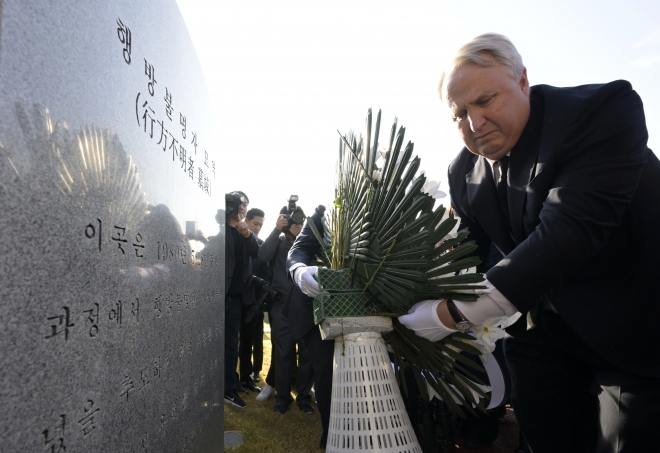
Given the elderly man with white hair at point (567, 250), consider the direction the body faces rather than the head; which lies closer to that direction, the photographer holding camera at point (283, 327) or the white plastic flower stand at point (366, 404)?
the white plastic flower stand

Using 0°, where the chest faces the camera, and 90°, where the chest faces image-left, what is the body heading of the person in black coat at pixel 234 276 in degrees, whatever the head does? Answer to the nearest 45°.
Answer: approximately 315°

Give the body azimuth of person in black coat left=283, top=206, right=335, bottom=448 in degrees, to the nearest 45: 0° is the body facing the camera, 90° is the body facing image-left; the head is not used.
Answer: approximately 270°

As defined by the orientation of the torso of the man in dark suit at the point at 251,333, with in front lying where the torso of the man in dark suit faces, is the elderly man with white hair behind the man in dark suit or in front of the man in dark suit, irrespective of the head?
in front

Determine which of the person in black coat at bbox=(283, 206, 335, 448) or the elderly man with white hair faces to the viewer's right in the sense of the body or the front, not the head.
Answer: the person in black coat

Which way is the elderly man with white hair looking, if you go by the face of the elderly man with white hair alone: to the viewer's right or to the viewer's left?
to the viewer's left

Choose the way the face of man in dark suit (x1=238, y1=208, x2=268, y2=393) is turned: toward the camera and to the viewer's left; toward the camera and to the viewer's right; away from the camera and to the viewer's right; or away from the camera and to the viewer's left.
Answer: toward the camera and to the viewer's right

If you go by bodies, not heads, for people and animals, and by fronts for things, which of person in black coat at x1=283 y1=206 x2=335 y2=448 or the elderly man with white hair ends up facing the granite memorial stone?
the elderly man with white hair

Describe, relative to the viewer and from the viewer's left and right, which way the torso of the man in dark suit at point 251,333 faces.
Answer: facing the viewer and to the right of the viewer

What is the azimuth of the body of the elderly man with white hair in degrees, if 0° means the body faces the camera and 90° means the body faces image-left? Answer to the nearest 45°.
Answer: approximately 45°
